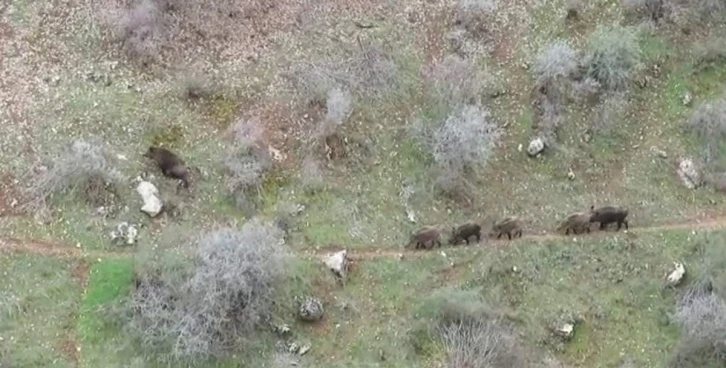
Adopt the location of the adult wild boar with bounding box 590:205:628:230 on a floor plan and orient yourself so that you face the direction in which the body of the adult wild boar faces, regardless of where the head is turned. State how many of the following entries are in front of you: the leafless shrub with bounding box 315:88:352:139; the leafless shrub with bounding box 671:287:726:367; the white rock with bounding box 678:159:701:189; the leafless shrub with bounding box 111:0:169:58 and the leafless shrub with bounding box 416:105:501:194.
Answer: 3

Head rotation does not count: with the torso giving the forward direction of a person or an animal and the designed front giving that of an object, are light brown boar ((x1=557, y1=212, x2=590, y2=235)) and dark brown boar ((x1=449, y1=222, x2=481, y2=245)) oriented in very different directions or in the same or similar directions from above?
same or similar directions

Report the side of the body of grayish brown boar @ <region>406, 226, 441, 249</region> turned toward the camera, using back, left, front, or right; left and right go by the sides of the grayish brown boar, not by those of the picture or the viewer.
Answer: left

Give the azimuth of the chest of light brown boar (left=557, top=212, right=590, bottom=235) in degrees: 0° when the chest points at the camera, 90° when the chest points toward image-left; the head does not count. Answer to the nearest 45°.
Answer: approximately 90°

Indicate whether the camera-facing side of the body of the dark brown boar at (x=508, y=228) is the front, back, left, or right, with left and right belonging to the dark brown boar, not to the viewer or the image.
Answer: left

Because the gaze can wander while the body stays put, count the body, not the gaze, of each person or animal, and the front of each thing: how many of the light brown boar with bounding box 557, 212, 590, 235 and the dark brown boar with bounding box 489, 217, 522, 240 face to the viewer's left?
2

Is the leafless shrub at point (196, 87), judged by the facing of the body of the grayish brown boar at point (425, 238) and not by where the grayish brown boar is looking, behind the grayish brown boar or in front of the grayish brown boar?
in front

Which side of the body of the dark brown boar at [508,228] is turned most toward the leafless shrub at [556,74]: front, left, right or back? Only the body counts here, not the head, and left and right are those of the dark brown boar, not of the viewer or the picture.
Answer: right

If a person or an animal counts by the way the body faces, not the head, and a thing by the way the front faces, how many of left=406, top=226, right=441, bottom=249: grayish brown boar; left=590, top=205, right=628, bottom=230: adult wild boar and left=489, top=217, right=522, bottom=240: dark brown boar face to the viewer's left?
3

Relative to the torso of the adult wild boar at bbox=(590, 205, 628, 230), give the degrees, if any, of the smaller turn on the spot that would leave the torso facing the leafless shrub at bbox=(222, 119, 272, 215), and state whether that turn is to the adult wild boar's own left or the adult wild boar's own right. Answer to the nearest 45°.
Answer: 0° — it already faces it

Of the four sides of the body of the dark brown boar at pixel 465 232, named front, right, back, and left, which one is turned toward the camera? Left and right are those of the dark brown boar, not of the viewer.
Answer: left

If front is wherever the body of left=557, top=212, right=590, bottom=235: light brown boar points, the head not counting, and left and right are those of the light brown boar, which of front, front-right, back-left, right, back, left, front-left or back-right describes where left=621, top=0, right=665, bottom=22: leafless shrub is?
right

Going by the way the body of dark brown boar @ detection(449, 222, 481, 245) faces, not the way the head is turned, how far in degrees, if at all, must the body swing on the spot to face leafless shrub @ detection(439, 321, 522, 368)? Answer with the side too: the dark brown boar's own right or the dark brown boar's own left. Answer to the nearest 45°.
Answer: approximately 90° to the dark brown boar's own left

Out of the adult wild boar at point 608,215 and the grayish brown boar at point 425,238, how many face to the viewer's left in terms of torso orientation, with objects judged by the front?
2

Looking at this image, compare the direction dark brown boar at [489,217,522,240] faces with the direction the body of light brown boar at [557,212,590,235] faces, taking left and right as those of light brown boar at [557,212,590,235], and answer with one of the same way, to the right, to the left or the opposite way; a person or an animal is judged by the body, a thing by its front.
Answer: the same way

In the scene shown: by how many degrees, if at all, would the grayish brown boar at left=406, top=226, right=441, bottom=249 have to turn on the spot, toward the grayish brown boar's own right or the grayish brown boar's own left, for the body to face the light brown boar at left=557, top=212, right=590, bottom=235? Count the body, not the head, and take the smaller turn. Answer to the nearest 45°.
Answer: approximately 180°

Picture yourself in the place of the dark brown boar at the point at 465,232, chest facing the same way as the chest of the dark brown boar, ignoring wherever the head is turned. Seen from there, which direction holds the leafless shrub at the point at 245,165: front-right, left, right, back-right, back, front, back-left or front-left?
front
